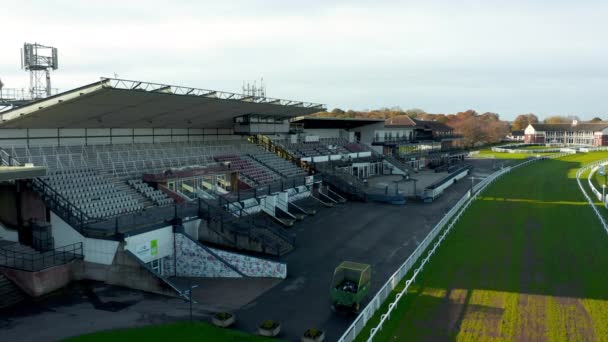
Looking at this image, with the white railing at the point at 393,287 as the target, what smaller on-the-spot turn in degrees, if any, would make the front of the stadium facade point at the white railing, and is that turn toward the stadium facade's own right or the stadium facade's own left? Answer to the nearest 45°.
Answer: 0° — it already faces it

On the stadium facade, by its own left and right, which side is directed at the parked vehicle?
front
